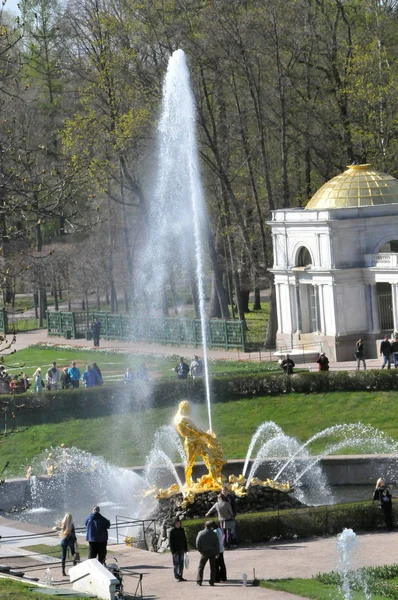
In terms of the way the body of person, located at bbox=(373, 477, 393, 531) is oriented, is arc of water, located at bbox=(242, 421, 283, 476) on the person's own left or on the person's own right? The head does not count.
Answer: on the person's own right

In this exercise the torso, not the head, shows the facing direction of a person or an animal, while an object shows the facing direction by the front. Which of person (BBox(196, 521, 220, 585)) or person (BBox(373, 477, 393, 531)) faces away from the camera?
person (BBox(196, 521, 220, 585))

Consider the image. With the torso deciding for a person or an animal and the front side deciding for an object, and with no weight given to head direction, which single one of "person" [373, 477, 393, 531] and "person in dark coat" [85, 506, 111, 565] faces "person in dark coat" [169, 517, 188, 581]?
the person

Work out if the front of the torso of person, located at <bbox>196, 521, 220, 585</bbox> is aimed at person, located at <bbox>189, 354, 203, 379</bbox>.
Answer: yes

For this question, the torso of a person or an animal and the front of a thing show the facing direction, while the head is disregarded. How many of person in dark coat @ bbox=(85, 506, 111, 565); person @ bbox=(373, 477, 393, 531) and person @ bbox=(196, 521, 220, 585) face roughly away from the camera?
2

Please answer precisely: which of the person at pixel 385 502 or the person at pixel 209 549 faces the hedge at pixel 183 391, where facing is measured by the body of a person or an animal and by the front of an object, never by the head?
the person at pixel 209 549

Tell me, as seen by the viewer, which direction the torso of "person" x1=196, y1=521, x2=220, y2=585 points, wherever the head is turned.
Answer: away from the camera

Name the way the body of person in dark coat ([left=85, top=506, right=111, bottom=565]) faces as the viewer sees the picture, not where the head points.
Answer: away from the camera

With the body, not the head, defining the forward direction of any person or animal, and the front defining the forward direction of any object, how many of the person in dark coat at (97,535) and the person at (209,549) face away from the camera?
2

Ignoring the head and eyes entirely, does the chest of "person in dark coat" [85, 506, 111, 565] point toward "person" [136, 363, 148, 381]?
yes
